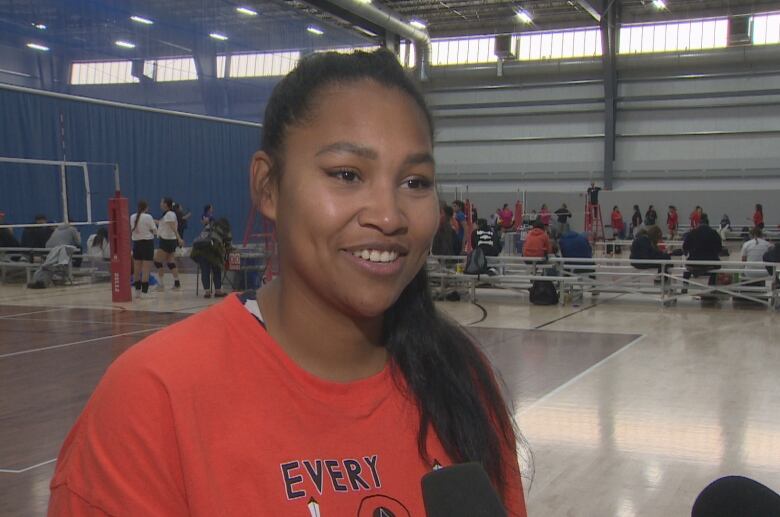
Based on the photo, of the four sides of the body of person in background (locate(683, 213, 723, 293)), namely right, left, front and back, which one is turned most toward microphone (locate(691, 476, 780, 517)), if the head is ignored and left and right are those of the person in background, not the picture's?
back

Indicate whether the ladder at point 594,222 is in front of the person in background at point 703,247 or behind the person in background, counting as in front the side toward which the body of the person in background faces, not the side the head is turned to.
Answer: in front

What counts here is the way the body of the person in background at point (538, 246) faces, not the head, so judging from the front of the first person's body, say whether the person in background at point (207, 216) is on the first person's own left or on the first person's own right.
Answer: on the first person's own left

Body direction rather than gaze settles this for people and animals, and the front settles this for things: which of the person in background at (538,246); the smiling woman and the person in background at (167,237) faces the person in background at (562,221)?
the person in background at (538,246)

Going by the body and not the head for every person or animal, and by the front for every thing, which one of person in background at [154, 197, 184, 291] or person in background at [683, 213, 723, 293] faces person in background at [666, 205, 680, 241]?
person in background at [683, 213, 723, 293]

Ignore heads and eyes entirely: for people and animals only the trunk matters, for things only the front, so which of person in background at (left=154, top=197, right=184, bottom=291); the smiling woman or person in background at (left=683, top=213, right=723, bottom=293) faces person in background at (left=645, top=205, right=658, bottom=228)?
person in background at (left=683, top=213, right=723, bottom=293)

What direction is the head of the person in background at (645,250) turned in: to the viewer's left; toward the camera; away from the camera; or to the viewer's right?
away from the camera

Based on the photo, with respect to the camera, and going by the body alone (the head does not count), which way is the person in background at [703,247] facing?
away from the camera

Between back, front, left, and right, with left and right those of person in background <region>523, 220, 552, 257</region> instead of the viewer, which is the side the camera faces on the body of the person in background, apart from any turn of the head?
back
